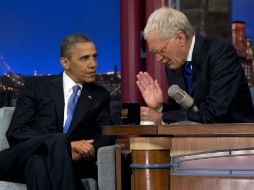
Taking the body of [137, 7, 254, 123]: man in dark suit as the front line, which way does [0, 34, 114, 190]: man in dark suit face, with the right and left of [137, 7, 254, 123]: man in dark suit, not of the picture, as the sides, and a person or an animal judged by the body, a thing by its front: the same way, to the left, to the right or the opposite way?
to the left

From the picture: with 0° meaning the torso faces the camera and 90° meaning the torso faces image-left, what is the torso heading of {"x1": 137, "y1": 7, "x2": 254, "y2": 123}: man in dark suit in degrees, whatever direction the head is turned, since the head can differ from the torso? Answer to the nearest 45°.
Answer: approximately 45°

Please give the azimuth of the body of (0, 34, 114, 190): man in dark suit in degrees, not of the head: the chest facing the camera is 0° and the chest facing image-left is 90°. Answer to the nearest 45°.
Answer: approximately 315°

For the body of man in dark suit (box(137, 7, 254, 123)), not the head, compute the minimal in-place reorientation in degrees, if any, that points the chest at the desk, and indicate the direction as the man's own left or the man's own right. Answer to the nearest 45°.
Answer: approximately 45° to the man's own left

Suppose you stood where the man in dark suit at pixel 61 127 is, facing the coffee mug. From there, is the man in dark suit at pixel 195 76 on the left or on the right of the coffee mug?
left
